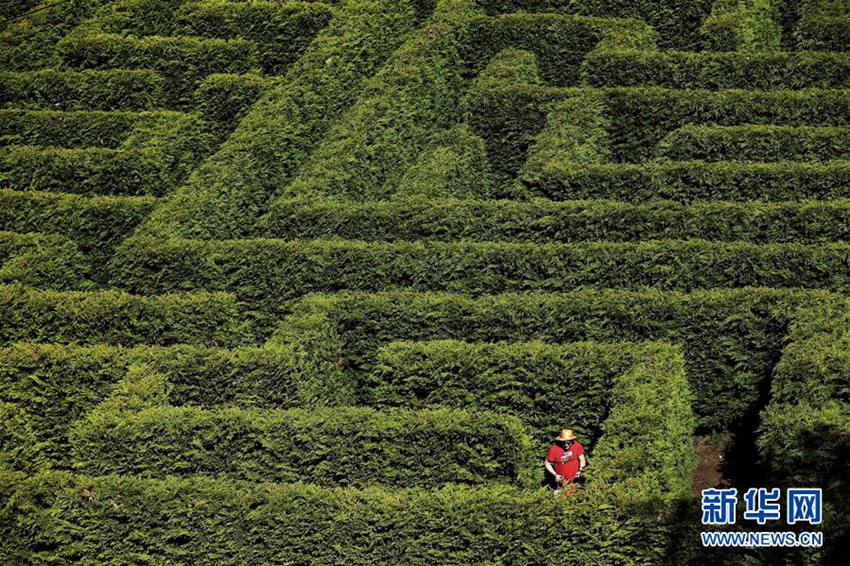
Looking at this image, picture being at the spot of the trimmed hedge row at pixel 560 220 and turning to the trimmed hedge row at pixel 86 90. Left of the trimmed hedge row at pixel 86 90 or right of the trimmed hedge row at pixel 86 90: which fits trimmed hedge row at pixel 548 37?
right

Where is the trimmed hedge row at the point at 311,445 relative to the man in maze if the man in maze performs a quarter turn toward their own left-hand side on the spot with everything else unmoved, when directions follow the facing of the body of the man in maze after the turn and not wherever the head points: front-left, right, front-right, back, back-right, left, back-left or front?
back

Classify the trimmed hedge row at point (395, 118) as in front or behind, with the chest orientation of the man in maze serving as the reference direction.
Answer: behind

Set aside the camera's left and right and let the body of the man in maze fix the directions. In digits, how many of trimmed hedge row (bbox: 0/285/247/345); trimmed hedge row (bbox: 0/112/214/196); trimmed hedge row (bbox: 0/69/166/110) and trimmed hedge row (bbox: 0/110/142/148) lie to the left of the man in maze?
0

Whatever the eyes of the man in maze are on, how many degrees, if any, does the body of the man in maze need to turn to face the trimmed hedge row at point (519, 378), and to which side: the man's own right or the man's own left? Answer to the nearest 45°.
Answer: approximately 180°

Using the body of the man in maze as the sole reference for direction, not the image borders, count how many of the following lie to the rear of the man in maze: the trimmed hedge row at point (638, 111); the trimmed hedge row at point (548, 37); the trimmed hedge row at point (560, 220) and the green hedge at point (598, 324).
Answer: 4

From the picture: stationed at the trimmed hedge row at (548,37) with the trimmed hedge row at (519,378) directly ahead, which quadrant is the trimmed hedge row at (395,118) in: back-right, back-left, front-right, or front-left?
front-right

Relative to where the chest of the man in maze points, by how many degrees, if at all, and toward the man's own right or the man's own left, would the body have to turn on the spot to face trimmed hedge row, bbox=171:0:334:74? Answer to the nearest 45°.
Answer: approximately 180°

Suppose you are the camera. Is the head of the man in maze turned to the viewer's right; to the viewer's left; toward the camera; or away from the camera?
toward the camera

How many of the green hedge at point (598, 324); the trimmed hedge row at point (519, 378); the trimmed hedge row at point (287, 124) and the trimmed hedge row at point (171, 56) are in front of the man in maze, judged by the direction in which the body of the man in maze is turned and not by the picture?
0

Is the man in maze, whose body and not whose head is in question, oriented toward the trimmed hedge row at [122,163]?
no

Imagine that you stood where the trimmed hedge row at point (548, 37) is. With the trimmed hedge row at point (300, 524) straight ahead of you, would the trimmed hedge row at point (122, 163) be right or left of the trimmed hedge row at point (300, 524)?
right

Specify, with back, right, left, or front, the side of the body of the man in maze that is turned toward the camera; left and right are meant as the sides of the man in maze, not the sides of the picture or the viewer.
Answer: front

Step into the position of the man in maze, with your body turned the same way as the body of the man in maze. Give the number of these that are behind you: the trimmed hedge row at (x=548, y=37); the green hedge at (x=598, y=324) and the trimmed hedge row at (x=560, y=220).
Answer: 3

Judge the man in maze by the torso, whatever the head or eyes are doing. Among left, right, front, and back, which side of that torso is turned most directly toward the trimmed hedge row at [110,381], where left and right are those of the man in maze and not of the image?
right

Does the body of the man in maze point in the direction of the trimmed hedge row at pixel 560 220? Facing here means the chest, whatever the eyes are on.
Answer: no

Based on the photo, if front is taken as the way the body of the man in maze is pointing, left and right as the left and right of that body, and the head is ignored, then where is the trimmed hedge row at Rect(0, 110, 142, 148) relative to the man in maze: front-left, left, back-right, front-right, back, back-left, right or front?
back-right
